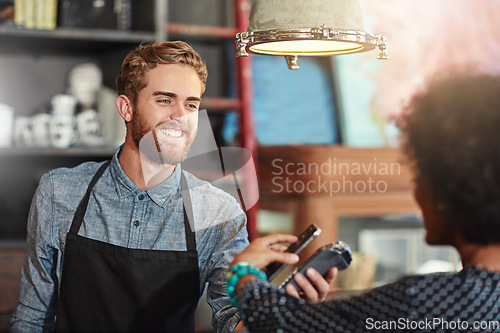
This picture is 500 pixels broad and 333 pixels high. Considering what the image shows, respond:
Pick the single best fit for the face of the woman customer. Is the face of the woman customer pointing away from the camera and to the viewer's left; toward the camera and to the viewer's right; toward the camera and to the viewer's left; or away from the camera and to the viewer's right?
away from the camera and to the viewer's left

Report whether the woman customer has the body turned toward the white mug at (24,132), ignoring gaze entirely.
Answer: yes

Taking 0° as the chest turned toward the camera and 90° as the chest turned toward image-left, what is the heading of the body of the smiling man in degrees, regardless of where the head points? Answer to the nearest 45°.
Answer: approximately 0°

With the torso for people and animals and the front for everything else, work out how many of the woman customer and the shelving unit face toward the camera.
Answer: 1

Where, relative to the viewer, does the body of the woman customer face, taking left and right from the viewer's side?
facing away from the viewer and to the left of the viewer

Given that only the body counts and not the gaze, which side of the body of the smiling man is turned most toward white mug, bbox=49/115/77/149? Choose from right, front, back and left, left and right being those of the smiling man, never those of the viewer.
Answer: back

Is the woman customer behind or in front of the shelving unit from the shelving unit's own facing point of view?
in front

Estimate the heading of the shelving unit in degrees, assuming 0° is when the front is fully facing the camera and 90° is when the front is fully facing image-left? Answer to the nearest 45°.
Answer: approximately 0°

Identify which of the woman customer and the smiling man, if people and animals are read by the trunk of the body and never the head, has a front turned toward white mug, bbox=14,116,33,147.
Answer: the woman customer

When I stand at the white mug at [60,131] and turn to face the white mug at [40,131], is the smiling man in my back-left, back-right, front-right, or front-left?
back-left

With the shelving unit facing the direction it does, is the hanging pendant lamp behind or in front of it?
in front

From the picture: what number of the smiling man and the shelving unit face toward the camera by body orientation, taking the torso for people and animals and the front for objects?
2

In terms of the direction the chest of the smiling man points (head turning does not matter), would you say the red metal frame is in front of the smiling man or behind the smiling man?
behind

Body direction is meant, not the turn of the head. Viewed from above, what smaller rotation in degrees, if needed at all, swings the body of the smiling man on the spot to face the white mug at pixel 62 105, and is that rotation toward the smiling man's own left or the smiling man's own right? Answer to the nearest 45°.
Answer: approximately 180°
